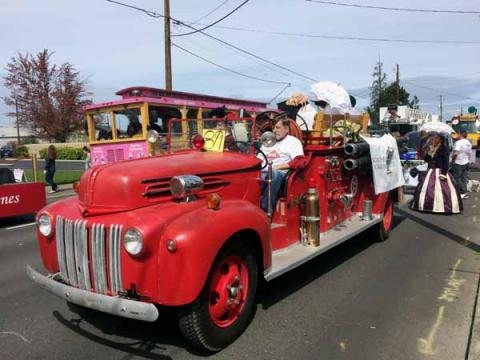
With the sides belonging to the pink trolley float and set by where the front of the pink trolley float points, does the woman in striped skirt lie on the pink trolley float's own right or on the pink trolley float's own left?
on the pink trolley float's own left

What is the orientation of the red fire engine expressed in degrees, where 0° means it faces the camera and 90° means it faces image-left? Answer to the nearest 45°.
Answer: approximately 45°

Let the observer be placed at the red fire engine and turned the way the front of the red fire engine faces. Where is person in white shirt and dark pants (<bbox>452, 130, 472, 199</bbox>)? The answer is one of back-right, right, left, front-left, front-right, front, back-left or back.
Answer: back

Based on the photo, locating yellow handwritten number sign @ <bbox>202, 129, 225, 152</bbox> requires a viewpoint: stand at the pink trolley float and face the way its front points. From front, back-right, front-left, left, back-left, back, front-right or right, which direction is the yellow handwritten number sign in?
front-left

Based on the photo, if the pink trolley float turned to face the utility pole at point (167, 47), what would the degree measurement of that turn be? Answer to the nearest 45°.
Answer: approximately 135° to its right

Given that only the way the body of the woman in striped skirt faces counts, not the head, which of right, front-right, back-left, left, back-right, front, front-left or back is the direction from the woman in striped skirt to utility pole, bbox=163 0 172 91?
right

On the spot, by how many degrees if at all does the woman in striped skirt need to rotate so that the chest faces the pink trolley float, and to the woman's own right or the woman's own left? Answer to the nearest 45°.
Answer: approximately 45° to the woman's own right

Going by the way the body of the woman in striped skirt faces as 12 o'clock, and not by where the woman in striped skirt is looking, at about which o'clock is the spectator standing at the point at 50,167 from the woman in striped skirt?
The spectator standing is roughly at 2 o'clock from the woman in striped skirt.

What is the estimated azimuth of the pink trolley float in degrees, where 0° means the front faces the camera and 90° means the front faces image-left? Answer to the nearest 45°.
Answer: approximately 45°
